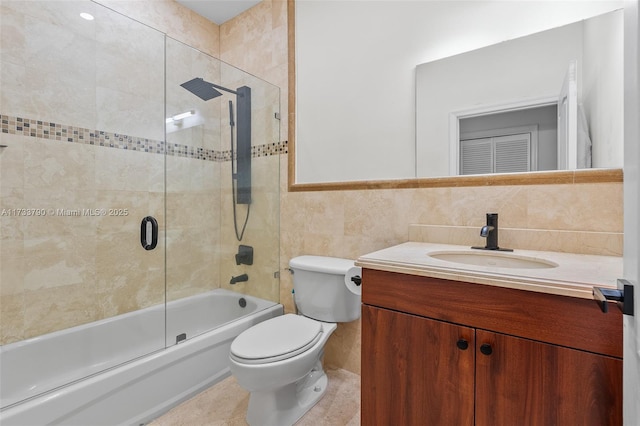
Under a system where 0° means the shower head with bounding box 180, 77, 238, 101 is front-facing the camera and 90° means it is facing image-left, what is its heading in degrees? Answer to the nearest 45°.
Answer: approximately 45°

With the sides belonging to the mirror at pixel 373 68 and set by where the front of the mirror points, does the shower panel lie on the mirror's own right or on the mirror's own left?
on the mirror's own right

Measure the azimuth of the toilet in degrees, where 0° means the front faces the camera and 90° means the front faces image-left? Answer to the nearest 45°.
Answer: approximately 45°

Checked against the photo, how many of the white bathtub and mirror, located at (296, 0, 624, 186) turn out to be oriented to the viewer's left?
0

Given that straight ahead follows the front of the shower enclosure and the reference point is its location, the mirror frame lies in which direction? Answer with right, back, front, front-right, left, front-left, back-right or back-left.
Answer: front

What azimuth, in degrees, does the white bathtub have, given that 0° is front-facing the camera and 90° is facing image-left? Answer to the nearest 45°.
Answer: approximately 315°

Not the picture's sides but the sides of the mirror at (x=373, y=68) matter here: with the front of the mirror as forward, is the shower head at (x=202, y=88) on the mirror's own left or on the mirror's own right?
on the mirror's own right

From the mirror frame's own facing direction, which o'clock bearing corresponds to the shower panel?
The shower panel is roughly at 3 o'clock from the mirror frame.

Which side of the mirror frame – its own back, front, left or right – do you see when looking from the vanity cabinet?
front

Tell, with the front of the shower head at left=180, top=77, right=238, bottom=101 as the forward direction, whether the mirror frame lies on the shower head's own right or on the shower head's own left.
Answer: on the shower head's own left

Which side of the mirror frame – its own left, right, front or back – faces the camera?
front
